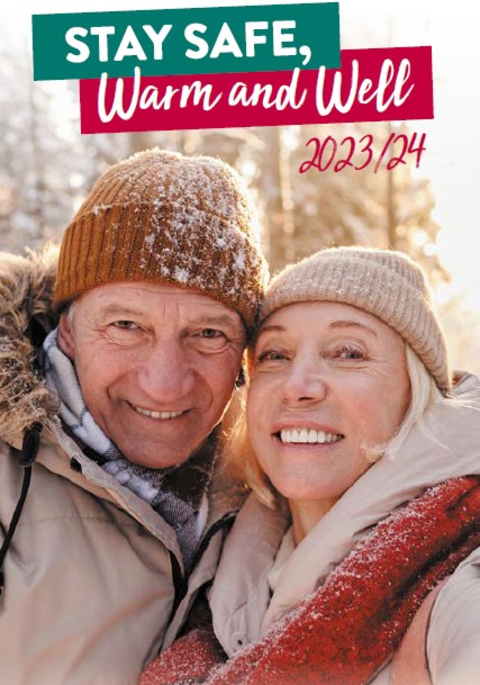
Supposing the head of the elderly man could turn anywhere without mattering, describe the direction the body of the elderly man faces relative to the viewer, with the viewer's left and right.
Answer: facing the viewer and to the right of the viewer

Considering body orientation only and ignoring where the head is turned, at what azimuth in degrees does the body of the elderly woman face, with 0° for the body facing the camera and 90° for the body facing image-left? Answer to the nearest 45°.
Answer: approximately 45°

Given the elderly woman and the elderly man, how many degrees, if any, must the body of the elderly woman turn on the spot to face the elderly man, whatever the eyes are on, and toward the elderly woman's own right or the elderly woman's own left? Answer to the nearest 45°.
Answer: approximately 45° to the elderly woman's own right

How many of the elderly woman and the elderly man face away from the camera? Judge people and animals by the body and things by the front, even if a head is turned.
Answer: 0
